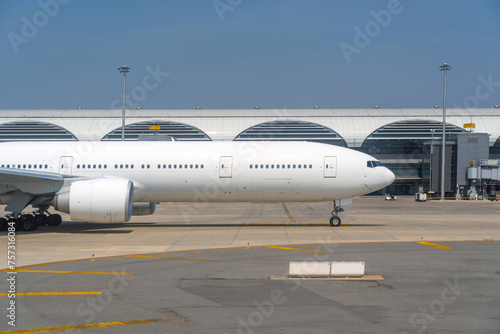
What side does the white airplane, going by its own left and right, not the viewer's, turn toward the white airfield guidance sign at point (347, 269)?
right

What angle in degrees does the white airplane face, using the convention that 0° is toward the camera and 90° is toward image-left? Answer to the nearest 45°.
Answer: approximately 270°

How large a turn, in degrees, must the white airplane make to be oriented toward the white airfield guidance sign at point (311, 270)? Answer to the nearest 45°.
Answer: approximately 90° to its right
